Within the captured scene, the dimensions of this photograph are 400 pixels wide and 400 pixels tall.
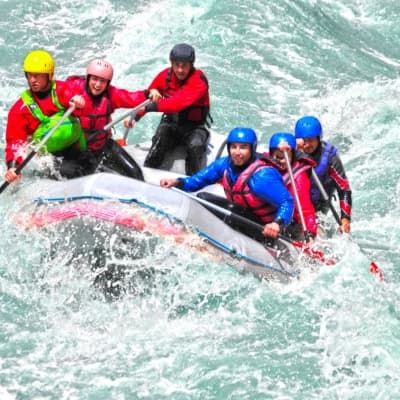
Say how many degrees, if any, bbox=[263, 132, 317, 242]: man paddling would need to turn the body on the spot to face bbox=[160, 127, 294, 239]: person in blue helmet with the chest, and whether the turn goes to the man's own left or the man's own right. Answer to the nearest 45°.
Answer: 0° — they already face them

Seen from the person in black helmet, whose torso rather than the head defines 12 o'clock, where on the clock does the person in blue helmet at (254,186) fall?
The person in blue helmet is roughly at 10 o'clock from the person in black helmet.

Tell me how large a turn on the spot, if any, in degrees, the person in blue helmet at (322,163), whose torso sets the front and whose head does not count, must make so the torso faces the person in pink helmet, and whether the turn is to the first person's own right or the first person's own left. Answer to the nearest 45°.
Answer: approximately 45° to the first person's own right

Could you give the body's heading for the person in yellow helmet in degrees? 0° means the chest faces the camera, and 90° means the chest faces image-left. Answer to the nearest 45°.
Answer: approximately 0°

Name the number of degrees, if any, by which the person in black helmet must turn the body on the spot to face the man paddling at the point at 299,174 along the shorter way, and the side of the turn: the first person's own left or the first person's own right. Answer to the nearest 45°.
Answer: approximately 90° to the first person's own left

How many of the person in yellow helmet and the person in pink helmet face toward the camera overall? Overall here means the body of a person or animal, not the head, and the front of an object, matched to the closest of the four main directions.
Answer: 2

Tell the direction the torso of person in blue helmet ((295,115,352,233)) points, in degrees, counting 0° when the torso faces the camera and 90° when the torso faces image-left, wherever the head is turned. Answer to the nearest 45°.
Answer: approximately 45°

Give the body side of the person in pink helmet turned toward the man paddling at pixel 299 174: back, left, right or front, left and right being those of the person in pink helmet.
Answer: left

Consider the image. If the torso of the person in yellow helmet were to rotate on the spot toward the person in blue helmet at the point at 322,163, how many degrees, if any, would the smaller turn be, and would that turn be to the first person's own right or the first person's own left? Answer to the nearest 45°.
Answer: approximately 90° to the first person's own left
